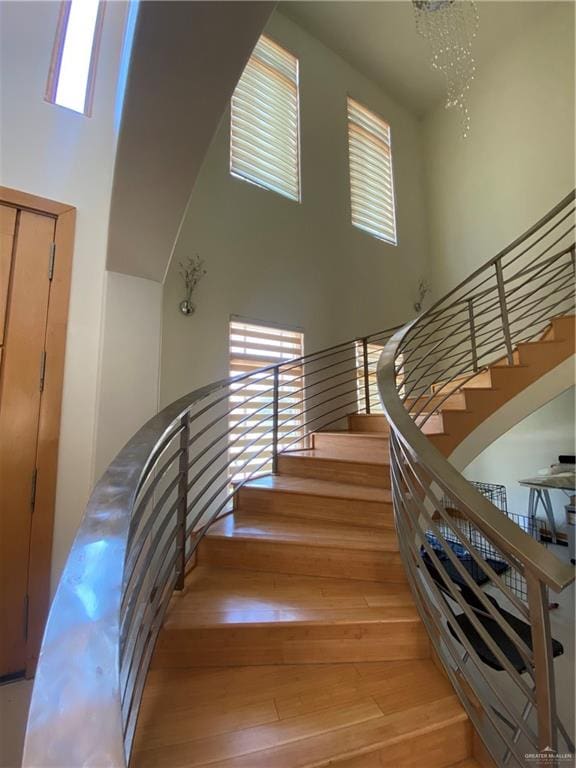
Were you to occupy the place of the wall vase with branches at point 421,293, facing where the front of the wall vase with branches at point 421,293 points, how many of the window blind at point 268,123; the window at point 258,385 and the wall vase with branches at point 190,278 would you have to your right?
3

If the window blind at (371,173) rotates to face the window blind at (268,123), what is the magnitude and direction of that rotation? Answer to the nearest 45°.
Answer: approximately 90° to its right

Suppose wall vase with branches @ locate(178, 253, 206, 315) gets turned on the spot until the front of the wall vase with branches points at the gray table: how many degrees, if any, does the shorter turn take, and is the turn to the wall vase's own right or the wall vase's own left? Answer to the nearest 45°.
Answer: approximately 45° to the wall vase's own left
